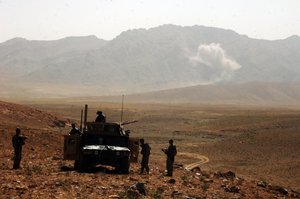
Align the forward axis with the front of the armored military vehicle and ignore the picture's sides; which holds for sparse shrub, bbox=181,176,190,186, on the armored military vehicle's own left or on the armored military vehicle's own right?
on the armored military vehicle's own left

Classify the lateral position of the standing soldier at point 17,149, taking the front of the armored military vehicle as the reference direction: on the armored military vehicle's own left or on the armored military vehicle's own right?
on the armored military vehicle's own right

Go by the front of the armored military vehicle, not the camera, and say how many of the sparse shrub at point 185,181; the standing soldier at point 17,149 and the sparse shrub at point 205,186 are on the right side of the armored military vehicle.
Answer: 1

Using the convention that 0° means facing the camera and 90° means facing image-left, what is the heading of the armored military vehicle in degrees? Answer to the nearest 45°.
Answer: approximately 0°

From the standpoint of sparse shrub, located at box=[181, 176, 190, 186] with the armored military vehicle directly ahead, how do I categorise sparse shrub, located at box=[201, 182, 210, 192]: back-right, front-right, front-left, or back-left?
back-left

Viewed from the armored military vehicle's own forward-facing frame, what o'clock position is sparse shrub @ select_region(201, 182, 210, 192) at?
The sparse shrub is roughly at 10 o'clock from the armored military vehicle.
